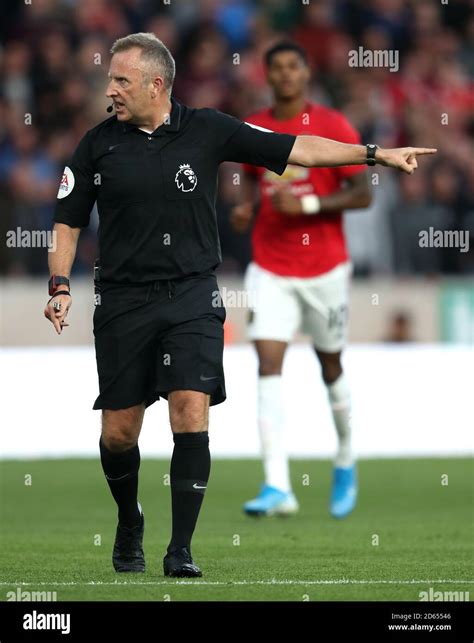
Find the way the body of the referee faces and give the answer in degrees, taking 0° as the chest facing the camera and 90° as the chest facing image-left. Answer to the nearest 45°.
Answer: approximately 0°

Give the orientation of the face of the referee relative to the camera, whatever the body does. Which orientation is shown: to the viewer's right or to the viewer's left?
to the viewer's left

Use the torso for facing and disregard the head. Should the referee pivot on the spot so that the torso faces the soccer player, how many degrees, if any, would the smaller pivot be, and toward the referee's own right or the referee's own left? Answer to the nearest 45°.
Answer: approximately 180°
